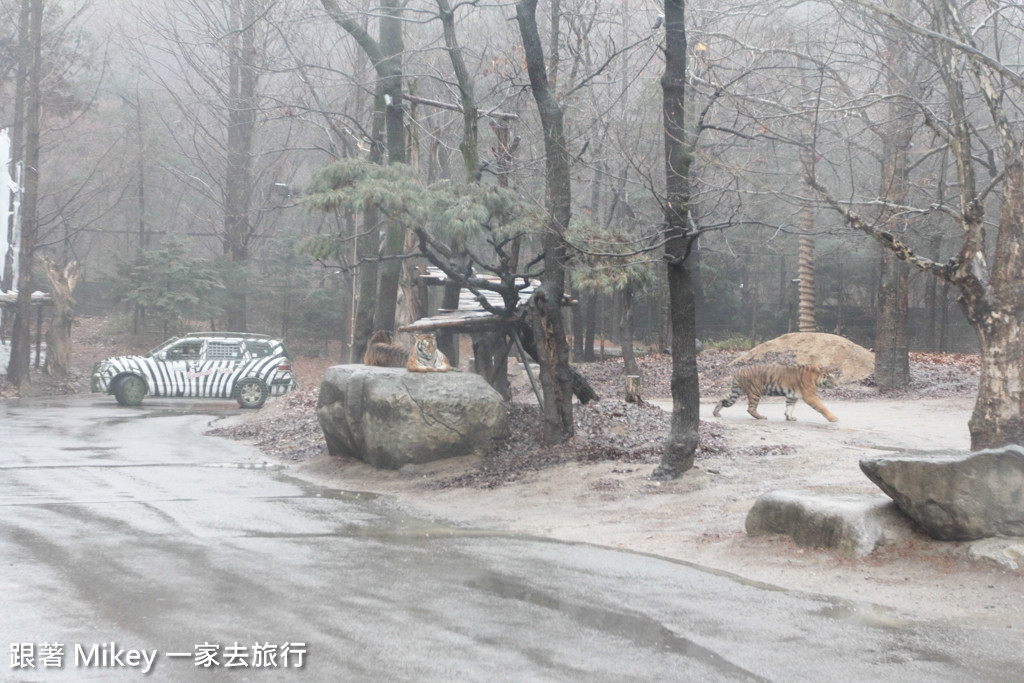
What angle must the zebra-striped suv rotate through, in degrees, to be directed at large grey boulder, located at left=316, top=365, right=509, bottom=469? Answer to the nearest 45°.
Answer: approximately 90° to its left

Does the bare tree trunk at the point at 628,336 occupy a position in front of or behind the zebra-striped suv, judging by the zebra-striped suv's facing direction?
behind

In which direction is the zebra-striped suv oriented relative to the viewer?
to the viewer's left

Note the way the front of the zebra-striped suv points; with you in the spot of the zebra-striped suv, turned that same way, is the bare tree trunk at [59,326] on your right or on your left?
on your right

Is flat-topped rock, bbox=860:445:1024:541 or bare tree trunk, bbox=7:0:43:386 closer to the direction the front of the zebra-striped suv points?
the bare tree trunk

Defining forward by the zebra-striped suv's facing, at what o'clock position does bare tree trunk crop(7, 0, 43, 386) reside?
The bare tree trunk is roughly at 1 o'clock from the zebra-striped suv.

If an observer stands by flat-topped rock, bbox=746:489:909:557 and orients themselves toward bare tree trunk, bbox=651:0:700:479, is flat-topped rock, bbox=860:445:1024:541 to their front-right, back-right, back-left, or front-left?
front-right
